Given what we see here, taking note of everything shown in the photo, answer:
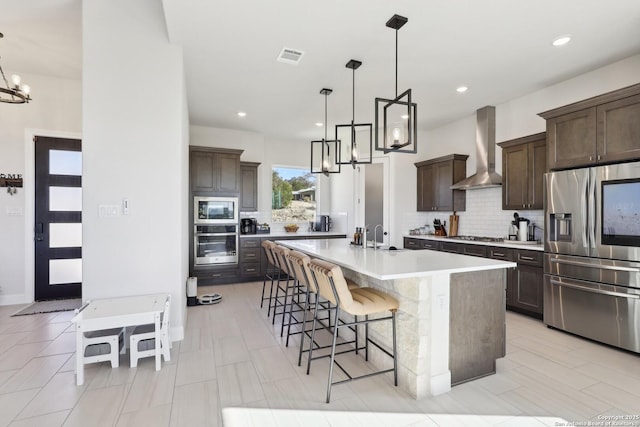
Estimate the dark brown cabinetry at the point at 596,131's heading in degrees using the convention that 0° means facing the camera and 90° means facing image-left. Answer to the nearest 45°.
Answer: approximately 45°

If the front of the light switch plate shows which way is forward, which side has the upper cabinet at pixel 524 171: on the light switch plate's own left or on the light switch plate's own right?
on the light switch plate's own left

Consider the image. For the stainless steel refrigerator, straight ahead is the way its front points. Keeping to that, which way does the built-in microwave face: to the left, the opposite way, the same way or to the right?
to the left

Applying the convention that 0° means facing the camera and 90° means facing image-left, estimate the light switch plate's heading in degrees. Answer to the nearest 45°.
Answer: approximately 0°

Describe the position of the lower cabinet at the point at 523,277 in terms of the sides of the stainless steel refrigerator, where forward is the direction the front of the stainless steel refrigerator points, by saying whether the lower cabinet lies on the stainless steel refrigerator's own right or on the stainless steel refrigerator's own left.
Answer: on the stainless steel refrigerator's own right

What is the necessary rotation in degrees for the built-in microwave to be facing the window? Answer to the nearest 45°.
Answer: approximately 135° to its left

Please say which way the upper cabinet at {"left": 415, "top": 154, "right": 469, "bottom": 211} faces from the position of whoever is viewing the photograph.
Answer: facing the viewer and to the left of the viewer

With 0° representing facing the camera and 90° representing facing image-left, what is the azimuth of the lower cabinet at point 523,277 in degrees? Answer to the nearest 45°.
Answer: approximately 45°

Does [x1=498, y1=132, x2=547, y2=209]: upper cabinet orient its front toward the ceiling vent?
yes

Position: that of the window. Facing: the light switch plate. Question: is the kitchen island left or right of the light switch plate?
left

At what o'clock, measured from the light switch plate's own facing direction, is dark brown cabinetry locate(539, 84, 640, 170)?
The dark brown cabinetry is roughly at 10 o'clock from the light switch plate.
